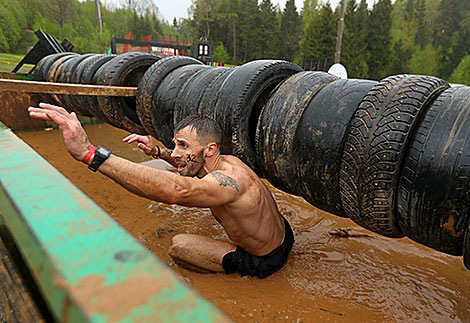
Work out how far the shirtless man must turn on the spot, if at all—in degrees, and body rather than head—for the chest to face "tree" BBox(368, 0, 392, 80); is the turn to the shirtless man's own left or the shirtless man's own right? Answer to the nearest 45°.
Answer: approximately 135° to the shirtless man's own right

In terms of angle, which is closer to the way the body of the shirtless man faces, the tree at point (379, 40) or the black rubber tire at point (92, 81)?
the black rubber tire

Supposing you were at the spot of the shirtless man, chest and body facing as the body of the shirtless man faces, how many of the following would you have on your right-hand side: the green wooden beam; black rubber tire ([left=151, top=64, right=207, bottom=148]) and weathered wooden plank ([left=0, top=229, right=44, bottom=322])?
1

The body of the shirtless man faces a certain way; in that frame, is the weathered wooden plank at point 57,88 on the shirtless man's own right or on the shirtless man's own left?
on the shirtless man's own right

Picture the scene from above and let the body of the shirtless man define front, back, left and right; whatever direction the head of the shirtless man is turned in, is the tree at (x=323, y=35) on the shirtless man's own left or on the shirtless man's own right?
on the shirtless man's own right

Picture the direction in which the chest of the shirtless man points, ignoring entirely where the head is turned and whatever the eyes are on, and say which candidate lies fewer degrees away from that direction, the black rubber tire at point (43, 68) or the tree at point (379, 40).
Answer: the black rubber tire

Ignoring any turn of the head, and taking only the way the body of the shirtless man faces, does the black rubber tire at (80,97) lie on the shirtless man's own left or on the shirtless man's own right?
on the shirtless man's own right

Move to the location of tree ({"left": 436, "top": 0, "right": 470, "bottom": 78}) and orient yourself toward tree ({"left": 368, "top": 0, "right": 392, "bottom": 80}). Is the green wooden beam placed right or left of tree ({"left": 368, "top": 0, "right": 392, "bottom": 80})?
left

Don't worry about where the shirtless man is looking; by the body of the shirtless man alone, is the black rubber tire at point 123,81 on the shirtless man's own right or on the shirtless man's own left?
on the shirtless man's own right

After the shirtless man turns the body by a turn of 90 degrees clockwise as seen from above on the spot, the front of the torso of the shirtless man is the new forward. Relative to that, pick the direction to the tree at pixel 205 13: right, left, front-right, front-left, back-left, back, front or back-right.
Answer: front

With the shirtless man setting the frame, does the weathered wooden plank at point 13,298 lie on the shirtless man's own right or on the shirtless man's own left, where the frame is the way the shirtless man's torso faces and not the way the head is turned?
on the shirtless man's own left

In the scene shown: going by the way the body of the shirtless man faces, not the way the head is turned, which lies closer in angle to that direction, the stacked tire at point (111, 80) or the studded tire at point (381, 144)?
the stacked tire

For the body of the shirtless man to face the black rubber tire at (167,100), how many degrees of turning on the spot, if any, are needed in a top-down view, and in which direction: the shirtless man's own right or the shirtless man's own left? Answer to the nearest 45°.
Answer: approximately 90° to the shirtless man's own right

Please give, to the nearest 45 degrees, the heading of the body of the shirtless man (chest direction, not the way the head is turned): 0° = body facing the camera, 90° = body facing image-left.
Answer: approximately 90°

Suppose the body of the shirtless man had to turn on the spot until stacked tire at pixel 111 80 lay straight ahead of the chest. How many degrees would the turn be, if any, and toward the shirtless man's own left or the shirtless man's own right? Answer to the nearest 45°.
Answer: approximately 90° to the shirtless man's own right

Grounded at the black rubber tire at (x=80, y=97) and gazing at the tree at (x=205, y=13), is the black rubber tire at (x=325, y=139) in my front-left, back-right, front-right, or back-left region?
back-right
